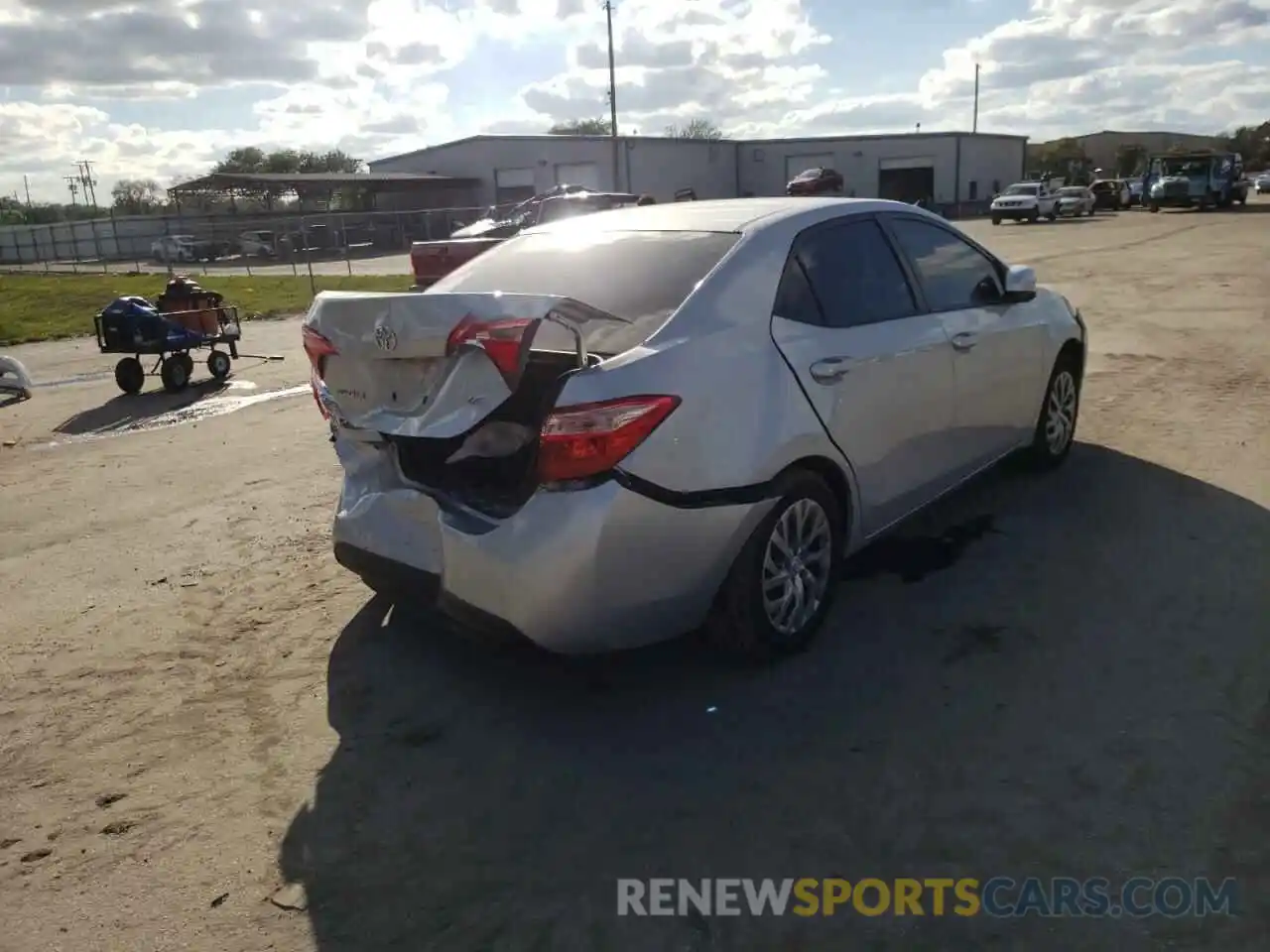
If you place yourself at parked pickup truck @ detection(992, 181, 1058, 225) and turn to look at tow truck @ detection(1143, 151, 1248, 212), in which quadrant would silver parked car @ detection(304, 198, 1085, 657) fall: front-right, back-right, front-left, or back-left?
back-right

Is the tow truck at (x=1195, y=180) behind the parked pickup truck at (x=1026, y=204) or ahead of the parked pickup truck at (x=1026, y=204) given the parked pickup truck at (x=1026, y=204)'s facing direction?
behind

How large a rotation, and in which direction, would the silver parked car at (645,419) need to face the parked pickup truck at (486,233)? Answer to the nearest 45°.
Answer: approximately 45° to its left

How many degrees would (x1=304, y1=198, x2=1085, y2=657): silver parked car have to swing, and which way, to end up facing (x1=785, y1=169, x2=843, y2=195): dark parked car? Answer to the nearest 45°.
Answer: approximately 45° to its left

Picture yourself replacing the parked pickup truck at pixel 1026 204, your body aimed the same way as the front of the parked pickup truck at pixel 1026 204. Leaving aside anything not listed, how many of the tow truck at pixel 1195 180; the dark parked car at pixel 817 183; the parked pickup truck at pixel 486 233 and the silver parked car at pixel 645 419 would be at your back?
1

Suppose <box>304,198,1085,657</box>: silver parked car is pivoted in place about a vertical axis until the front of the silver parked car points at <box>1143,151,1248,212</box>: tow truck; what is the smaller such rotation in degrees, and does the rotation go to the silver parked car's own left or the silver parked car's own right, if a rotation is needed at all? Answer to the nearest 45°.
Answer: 0° — it already faces it

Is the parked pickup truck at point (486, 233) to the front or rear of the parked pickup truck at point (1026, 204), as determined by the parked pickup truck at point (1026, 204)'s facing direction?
to the front

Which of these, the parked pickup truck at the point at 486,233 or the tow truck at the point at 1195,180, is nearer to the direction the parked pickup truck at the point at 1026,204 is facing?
the parked pickup truck

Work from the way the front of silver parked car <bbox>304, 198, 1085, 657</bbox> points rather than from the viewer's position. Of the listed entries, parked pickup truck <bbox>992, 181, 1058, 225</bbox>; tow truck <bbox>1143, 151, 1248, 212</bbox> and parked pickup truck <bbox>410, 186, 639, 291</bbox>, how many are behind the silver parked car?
0

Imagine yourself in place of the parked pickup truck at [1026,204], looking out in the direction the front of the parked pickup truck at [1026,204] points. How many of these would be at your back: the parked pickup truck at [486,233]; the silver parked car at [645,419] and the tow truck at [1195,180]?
1

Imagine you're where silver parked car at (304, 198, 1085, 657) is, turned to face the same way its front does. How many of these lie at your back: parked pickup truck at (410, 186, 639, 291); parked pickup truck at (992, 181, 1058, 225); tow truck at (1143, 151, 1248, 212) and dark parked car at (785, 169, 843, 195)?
0

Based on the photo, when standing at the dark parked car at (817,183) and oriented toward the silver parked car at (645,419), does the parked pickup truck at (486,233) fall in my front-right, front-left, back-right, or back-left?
front-right

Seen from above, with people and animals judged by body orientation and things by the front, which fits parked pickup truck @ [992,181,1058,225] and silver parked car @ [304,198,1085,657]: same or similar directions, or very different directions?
very different directions

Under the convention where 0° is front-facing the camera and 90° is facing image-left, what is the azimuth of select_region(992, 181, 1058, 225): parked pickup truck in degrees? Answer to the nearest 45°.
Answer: approximately 45°

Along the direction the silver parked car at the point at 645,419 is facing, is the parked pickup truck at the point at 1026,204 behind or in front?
in front

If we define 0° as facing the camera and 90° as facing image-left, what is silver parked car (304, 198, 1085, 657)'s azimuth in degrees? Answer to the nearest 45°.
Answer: approximately 225°
